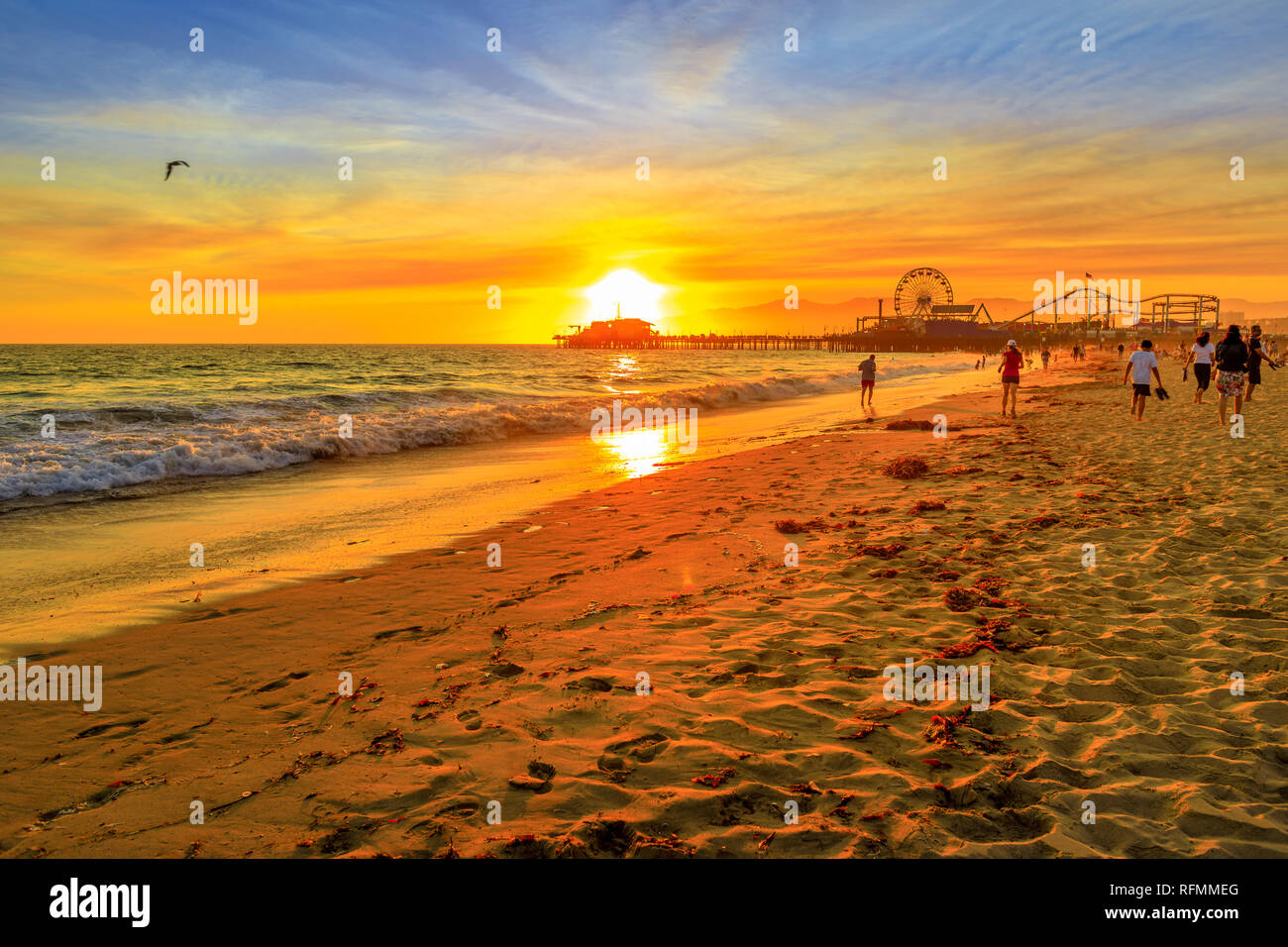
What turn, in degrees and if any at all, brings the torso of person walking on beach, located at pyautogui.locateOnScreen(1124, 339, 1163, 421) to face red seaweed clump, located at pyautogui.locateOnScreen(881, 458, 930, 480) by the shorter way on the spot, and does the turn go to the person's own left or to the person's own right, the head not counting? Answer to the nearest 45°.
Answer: approximately 180°

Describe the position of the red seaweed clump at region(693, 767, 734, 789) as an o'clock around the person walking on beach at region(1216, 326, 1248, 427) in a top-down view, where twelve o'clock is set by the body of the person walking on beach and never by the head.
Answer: The red seaweed clump is roughly at 6 o'clock from the person walking on beach.

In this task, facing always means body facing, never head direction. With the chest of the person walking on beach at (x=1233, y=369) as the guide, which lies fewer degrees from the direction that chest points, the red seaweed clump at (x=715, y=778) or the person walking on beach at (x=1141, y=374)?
the person walking on beach

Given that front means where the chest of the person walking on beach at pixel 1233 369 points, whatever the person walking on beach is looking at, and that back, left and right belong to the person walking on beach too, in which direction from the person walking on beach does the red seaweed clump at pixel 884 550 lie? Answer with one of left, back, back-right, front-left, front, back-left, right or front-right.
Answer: back

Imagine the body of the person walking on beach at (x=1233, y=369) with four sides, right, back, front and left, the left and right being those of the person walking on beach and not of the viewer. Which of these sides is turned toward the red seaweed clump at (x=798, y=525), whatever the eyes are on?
back

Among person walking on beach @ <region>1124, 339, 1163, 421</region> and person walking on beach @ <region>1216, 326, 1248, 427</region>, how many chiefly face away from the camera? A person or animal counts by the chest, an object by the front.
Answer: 2

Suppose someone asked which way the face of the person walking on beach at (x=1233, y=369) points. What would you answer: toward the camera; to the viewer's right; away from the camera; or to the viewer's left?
away from the camera

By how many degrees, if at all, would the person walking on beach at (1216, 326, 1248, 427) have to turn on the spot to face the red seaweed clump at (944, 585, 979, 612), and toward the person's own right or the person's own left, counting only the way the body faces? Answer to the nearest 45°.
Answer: approximately 180°

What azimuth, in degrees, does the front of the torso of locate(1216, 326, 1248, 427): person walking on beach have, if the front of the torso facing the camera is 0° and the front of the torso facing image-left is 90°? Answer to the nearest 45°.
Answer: approximately 180°

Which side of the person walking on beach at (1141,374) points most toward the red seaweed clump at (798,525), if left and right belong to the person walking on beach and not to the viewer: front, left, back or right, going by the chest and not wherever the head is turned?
back

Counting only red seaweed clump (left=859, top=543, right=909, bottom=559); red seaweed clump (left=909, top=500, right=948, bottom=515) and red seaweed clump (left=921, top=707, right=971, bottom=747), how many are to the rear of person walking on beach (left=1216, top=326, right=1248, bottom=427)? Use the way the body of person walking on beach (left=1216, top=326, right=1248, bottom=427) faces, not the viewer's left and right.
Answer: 3

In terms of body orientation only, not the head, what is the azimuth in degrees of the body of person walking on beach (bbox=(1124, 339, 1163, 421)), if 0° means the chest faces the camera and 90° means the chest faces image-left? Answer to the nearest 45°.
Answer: approximately 180°
